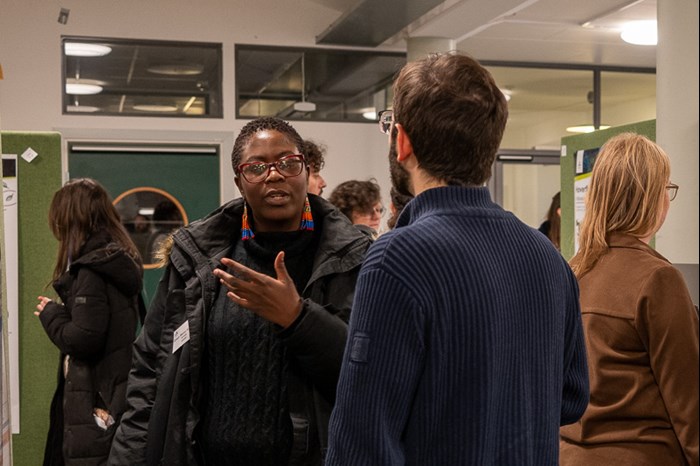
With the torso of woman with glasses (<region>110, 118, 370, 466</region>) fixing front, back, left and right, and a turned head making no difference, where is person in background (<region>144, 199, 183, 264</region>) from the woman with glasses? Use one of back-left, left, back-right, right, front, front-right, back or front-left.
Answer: back

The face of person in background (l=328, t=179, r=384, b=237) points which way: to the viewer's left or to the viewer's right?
to the viewer's right

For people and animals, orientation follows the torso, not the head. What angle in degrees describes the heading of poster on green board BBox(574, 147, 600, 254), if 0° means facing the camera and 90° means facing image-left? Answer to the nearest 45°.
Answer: approximately 45°

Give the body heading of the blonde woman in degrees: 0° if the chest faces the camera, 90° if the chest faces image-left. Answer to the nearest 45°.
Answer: approximately 225°

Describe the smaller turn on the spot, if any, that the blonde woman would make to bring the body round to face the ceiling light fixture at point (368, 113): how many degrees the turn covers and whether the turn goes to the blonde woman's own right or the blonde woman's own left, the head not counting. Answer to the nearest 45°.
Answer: approximately 90° to the blonde woman's own left

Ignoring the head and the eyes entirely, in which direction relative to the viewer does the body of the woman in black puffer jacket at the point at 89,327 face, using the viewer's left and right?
facing to the left of the viewer

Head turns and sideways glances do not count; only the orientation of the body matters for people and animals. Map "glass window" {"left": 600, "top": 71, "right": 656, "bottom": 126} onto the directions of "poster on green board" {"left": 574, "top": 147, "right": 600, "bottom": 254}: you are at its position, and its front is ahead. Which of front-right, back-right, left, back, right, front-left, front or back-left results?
back-right

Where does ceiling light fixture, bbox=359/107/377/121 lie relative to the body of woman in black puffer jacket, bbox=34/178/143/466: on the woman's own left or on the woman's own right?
on the woman's own right

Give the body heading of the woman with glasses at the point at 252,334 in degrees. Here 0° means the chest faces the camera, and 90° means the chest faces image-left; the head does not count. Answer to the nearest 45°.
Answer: approximately 0°

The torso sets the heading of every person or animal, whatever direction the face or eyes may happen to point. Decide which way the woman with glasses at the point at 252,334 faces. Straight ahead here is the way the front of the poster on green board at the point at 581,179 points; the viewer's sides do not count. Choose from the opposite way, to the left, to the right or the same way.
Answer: to the left

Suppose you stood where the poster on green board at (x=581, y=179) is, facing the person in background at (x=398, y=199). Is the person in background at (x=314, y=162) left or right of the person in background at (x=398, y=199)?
right
